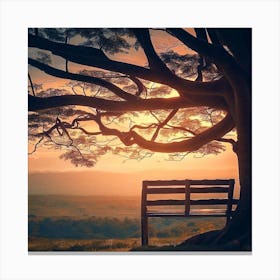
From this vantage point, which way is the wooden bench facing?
away from the camera
